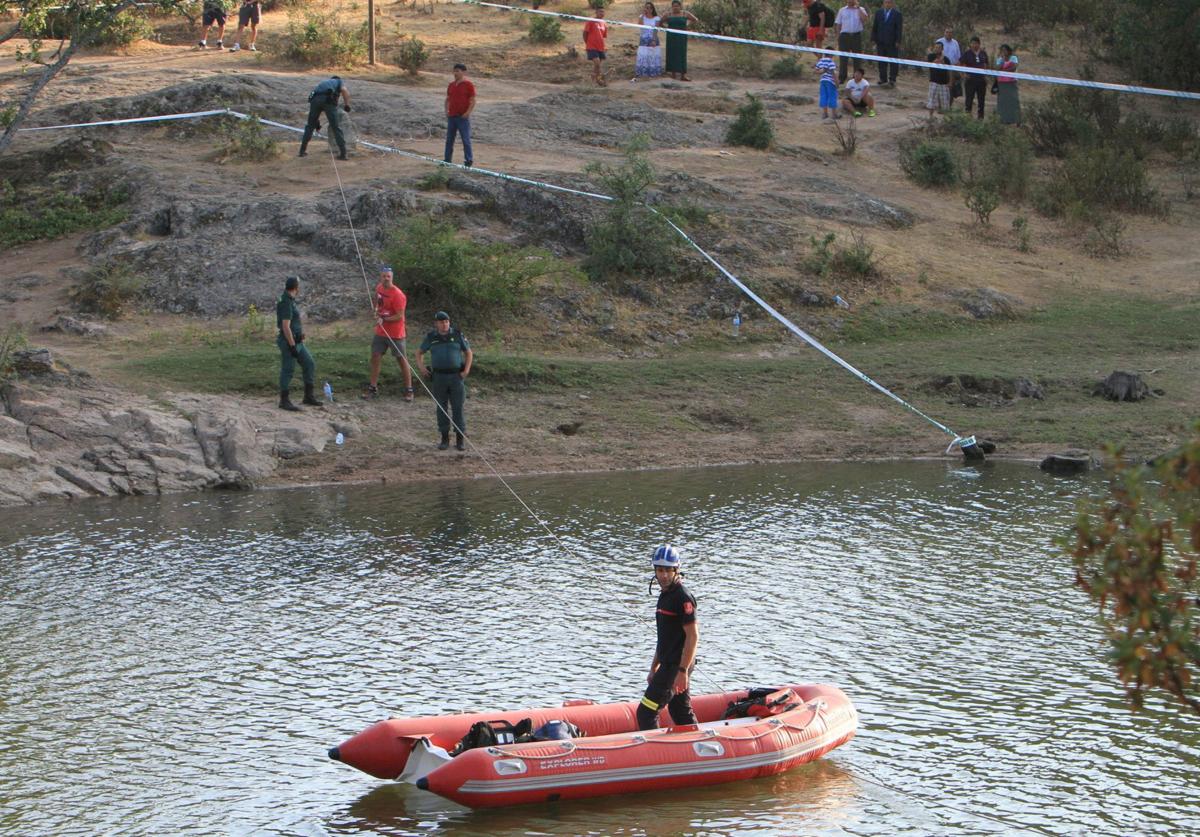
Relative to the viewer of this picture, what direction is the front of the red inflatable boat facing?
facing away from the viewer and to the right of the viewer

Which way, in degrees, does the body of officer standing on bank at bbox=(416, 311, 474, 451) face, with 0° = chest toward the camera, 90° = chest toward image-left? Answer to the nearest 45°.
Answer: approximately 0°

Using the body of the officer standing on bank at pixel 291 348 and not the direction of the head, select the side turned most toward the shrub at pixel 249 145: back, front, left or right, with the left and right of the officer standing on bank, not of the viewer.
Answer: left

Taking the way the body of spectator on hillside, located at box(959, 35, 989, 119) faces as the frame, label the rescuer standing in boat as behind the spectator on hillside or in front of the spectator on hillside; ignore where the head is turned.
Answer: in front

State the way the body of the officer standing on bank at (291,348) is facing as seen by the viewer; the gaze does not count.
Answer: to the viewer's right

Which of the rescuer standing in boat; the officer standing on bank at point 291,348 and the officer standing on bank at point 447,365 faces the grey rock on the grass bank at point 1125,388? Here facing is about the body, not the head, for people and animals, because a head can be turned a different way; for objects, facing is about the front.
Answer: the officer standing on bank at point 291,348

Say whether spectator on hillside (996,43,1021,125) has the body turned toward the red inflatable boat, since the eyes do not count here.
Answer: yes

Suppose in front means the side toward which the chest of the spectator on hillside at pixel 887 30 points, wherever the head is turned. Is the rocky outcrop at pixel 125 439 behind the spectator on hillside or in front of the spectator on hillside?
in front
